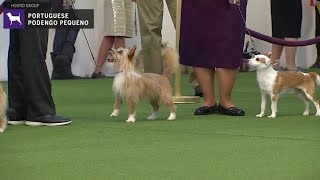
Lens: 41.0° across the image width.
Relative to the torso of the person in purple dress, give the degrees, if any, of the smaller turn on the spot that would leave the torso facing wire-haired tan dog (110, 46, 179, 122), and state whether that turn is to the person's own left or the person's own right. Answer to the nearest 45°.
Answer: approximately 45° to the person's own right

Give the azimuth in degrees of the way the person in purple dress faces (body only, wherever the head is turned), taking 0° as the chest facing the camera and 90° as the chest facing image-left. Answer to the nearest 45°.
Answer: approximately 0°

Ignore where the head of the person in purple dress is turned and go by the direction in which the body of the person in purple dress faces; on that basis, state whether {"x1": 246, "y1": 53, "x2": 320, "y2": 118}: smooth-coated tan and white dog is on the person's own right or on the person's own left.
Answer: on the person's own left
